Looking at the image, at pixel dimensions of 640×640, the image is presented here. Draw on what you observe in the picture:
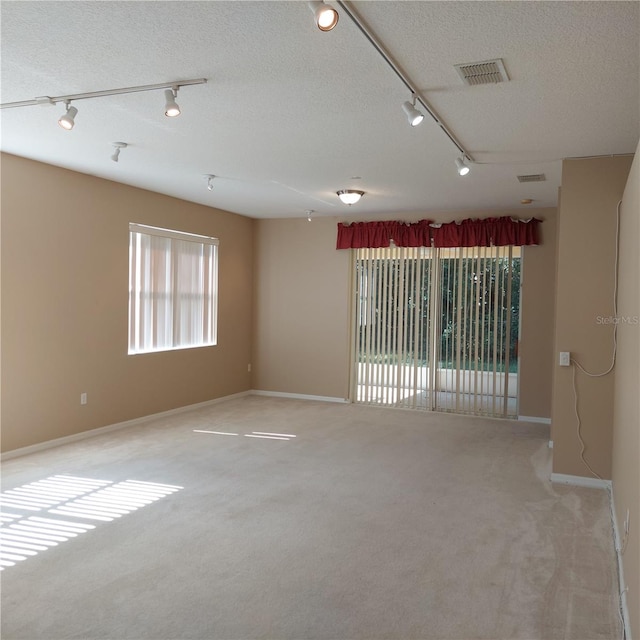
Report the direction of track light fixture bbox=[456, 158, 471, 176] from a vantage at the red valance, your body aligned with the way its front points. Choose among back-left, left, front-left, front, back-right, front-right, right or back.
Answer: front

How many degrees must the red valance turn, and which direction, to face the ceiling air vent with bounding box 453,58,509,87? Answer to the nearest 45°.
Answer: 0° — it already faces it

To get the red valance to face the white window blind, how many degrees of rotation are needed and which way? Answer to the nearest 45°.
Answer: approximately 90° to its right

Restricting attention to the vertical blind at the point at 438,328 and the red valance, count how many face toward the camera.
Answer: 2

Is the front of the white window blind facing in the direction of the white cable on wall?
yes

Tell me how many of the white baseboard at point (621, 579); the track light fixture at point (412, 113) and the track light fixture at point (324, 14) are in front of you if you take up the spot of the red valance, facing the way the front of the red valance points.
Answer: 3

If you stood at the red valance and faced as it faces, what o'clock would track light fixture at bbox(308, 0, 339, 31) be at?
The track light fixture is roughly at 12 o'clock from the red valance.

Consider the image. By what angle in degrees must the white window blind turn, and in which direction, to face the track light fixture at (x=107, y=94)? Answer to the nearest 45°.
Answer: approximately 45° to its right

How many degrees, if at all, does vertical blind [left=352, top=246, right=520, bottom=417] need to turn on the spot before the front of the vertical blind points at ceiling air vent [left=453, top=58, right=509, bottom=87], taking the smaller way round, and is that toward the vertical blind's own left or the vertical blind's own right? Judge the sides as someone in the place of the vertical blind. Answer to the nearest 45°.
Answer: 0° — it already faces it

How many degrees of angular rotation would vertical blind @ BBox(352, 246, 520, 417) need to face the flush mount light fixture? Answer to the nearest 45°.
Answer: approximately 45° to its right

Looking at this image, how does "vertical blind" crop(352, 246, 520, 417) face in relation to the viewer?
toward the camera

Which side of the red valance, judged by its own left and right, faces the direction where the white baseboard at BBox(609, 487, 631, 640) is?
front

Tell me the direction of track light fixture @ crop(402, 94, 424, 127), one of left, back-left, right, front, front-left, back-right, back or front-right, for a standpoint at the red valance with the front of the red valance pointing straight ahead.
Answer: front

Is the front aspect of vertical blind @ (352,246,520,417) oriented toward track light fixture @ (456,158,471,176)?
yes

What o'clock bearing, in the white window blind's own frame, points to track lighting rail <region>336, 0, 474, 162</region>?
The track lighting rail is roughly at 1 o'clock from the white window blind.

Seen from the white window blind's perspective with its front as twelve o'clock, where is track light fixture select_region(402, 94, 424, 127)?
The track light fixture is roughly at 1 o'clock from the white window blind.

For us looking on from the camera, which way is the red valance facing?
facing the viewer
